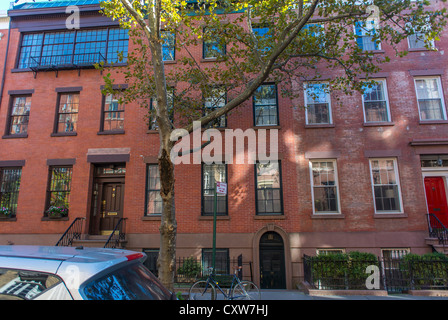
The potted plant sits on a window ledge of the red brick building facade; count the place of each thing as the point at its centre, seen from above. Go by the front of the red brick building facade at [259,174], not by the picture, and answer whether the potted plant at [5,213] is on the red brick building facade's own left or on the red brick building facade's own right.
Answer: on the red brick building facade's own right

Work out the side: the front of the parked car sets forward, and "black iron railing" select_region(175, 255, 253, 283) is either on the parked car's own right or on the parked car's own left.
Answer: on the parked car's own right

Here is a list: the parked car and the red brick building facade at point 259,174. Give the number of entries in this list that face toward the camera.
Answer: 1

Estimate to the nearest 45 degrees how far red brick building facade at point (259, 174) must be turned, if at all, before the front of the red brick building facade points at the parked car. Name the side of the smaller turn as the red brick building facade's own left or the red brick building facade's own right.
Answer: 0° — it already faces it

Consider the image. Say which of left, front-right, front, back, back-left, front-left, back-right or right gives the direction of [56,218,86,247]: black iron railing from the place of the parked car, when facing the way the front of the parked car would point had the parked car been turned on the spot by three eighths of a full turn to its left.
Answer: back

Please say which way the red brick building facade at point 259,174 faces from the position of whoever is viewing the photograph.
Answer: facing the viewer

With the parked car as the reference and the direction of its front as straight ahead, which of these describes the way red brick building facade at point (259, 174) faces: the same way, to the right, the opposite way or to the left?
to the left

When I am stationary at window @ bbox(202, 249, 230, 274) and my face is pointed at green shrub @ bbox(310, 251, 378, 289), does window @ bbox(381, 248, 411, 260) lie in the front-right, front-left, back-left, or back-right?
front-left

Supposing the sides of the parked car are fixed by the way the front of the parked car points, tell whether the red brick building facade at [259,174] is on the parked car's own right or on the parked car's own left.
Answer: on the parked car's own right

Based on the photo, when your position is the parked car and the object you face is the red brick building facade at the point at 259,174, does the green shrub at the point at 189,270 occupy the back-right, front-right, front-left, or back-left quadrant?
front-left

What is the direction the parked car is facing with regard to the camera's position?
facing away from the viewer and to the left of the viewer
